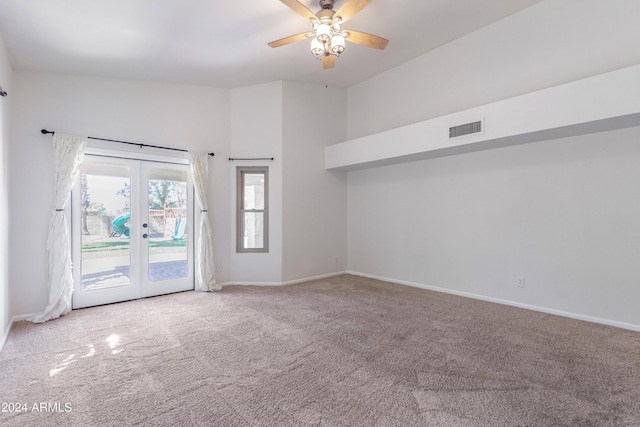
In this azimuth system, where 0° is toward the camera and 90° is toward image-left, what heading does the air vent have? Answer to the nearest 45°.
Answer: approximately 45°

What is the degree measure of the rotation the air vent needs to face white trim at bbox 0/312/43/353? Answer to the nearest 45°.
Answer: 0° — it already faces it

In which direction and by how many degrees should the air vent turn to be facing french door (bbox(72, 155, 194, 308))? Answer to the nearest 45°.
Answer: approximately 45° to its right

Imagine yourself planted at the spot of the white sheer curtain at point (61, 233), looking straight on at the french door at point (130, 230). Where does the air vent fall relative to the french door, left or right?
right

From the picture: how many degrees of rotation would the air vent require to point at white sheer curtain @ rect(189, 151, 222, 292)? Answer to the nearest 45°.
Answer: approximately 45° to its right

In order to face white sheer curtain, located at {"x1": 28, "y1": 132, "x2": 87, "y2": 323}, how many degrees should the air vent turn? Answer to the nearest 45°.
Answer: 0° — it already faces it

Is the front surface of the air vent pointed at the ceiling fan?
yes
